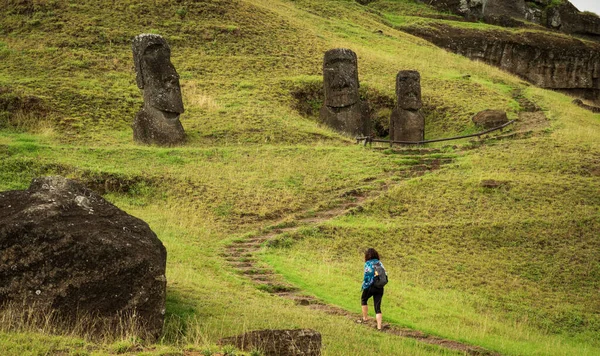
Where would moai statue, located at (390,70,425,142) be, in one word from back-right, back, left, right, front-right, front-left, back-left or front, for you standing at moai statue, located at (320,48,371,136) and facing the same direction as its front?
left

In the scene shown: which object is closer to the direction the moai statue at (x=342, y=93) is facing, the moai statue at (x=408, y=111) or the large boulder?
the large boulder

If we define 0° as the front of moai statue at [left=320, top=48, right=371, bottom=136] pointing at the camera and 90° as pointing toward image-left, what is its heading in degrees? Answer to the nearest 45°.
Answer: approximately 0°

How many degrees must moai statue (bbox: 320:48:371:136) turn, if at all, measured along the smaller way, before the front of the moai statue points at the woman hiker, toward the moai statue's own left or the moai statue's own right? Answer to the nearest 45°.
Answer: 0° — it already faces them

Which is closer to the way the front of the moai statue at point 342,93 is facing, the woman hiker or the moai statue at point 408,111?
the woman hiker

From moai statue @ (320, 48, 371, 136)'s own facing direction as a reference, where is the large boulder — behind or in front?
in front

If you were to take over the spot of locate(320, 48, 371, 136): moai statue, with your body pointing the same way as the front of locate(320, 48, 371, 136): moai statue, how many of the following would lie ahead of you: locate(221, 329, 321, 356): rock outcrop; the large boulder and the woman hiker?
3

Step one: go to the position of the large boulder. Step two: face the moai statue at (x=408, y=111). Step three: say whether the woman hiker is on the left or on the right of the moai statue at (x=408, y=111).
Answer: right

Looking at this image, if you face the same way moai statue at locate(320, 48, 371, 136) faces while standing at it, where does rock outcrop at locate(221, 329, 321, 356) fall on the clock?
The rock outcrop is roughly at 12 o'clock from the moai statue.

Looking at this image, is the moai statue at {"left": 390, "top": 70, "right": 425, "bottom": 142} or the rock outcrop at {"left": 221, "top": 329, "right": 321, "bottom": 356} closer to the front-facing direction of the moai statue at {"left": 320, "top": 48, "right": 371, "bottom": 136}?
the rock outcrop
